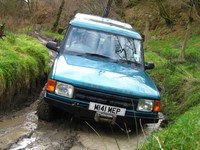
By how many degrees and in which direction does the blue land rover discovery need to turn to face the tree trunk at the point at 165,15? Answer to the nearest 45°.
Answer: approximately 180°

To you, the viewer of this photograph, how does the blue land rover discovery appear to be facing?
facing the viewer
